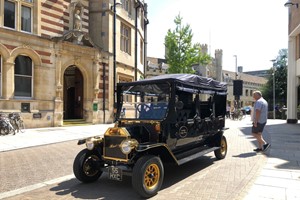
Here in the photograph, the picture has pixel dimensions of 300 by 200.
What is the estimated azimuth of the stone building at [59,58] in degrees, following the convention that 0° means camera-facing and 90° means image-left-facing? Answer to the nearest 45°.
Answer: approximately 315°

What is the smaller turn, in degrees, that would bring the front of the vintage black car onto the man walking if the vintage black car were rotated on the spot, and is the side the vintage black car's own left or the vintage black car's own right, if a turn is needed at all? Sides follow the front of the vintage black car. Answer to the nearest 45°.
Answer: approximately 180°

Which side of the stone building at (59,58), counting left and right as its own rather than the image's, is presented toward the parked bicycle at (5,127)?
right

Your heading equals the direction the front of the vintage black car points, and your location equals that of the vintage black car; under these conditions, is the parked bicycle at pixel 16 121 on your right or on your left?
on your right

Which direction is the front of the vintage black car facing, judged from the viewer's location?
facing the viewer and to the left of the viewer

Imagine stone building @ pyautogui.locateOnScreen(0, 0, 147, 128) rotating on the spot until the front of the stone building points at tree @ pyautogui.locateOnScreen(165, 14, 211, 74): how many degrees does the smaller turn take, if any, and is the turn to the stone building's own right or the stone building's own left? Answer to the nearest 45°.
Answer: approximately 90° to the stone building's own left

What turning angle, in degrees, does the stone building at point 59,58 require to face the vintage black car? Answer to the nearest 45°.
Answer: approximately 45° to its right

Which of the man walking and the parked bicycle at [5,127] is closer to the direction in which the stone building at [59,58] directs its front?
the man walking

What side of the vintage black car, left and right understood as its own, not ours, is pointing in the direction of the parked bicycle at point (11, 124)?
right
